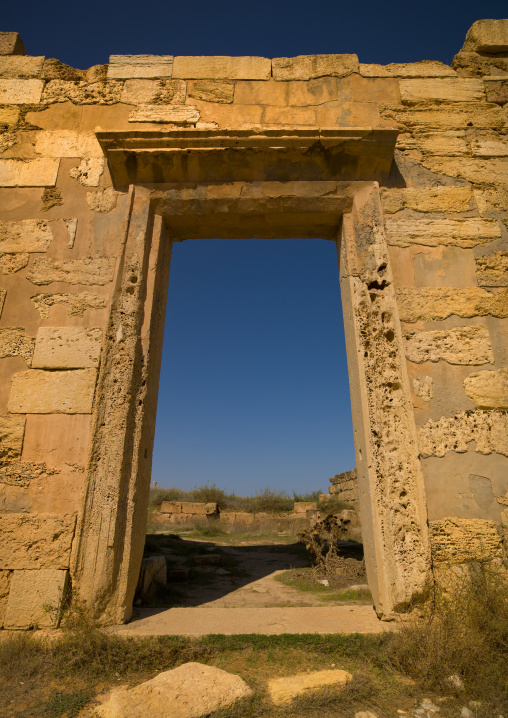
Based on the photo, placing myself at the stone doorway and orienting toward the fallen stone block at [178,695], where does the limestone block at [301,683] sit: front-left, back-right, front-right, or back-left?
front-left

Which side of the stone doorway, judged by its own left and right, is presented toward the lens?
front

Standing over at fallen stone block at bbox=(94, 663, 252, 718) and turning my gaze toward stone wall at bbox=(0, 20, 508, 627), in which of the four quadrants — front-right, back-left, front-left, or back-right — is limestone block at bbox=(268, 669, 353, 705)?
front-right
